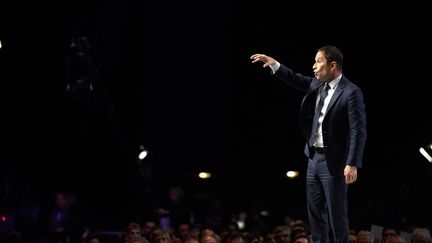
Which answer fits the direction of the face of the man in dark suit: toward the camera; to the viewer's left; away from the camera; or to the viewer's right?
to the viewer's left

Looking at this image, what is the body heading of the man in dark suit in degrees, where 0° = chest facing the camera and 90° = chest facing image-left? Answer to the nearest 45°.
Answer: approximately 45°

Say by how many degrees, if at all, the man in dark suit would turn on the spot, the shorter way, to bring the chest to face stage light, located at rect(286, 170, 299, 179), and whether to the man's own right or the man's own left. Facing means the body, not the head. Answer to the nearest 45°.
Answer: approximately 135° to the man's own right
